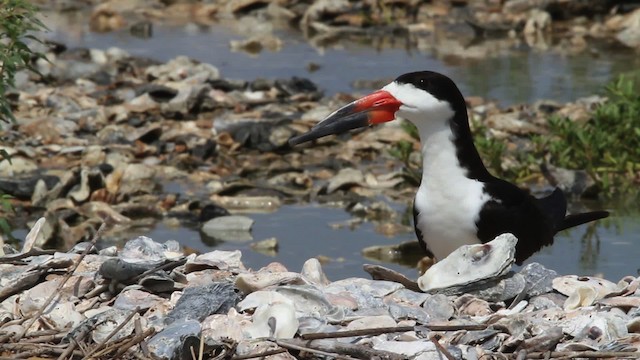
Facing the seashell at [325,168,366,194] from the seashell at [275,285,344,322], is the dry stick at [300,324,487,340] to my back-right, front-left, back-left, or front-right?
back-right

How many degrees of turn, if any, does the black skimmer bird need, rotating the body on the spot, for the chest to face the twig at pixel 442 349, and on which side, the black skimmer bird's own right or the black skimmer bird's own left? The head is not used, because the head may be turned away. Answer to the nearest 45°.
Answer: approximately 45° to the black skimmer bird's own left

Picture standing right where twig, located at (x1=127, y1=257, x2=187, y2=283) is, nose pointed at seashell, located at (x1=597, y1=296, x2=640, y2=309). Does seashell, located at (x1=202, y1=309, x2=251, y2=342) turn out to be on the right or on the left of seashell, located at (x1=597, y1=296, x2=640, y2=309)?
right

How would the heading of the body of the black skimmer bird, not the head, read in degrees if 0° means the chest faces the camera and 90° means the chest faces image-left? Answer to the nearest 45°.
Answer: approximately 45°

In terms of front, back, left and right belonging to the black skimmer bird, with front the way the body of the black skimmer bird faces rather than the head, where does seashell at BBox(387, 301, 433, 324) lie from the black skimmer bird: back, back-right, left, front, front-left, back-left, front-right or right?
front-left

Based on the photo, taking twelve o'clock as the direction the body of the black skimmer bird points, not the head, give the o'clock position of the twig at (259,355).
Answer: The twig is roughly at 11 o'clock from the black skimmer bird.

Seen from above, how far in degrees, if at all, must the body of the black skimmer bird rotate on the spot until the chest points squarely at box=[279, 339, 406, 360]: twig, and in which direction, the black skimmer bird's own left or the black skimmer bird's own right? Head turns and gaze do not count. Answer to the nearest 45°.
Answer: approximately 45° to the black skimmer bird's own left
